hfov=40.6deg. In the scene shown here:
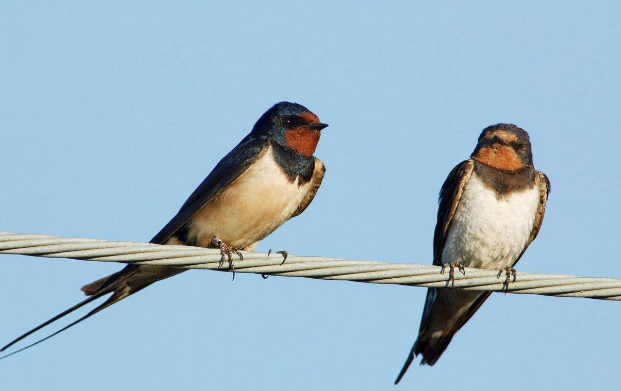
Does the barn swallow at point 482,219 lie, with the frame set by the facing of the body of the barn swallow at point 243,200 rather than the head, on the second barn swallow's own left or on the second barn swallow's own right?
on the second barn swallow's own left

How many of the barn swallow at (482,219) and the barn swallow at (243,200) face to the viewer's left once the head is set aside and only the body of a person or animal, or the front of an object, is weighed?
0

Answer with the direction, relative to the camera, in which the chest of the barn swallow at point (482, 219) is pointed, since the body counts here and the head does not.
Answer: toward the camera

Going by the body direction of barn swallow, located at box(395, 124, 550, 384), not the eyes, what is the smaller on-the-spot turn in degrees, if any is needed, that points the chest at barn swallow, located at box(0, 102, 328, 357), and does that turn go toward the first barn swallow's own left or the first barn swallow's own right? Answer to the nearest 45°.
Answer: approximately 45° to the first barn swallow's own right

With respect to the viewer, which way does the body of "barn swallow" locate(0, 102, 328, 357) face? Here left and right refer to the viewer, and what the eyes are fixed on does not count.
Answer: facing the viewer and to the right of the viewer
